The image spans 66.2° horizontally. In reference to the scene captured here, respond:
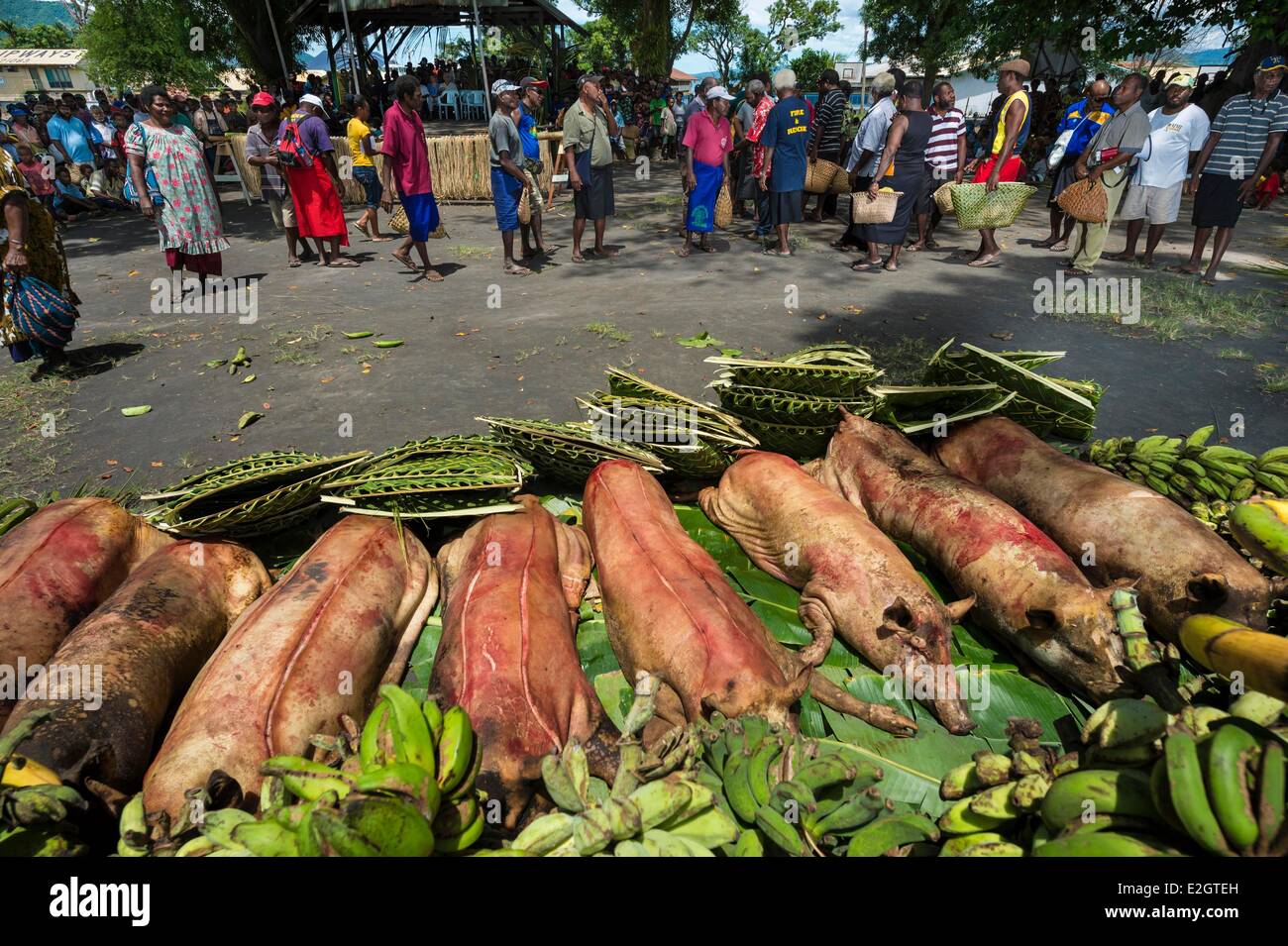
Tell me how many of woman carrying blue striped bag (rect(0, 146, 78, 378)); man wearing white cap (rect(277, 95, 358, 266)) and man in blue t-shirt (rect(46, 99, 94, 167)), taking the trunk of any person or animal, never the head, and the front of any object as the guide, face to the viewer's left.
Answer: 1

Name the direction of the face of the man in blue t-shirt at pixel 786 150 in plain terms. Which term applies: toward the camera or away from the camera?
away from the camera

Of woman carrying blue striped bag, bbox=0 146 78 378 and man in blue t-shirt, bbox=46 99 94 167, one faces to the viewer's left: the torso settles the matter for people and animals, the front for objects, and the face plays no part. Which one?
the woman carrying blue striped bag

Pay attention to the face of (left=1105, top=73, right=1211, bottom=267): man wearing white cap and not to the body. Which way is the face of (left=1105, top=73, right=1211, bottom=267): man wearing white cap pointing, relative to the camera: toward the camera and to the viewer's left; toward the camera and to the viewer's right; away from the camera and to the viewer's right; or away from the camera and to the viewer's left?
toward the camera and to the viewer's left

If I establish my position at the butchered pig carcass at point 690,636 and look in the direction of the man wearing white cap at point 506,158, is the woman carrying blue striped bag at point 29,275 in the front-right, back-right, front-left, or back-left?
front-left

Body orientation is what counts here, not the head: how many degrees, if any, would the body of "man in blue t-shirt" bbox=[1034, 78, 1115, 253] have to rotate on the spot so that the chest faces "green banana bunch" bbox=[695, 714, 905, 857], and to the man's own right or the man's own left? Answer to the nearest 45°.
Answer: approximately 45° to the man's own left

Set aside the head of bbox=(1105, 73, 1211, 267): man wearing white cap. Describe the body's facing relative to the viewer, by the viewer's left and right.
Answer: facing the viewer and to the left of the viewer

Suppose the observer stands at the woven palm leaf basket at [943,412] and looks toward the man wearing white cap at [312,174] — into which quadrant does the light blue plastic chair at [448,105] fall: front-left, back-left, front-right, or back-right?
front-right

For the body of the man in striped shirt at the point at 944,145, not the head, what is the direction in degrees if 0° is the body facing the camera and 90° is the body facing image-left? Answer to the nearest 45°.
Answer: approximately 45°

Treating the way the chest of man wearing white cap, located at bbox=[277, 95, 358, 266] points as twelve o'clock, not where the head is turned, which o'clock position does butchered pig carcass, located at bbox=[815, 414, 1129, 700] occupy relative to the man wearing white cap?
The butchered pig carcass is roughly at 4 o'clock from the man wearing white cap.
